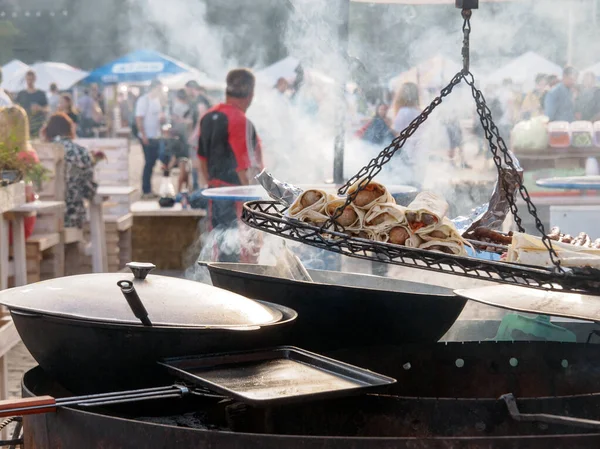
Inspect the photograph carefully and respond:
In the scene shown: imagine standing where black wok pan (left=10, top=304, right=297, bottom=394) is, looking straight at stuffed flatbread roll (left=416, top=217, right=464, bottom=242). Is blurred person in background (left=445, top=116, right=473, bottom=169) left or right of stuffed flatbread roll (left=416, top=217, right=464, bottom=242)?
left

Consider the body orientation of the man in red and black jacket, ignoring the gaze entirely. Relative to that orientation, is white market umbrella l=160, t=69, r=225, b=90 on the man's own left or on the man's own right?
on the man's own left

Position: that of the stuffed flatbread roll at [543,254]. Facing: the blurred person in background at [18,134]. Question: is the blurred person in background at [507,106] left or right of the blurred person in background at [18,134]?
right

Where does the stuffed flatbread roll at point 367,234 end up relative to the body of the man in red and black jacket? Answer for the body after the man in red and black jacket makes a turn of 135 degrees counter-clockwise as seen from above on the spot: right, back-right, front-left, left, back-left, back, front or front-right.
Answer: left

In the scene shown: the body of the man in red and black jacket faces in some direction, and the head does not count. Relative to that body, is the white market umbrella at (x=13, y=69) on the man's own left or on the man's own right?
on the man's own left

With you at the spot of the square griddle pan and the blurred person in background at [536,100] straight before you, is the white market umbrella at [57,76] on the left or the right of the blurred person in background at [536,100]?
left

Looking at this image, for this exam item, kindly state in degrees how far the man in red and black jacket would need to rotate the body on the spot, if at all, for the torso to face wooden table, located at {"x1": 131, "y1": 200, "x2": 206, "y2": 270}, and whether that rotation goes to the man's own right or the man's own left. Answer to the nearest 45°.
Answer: approximately 45° to the man's own left

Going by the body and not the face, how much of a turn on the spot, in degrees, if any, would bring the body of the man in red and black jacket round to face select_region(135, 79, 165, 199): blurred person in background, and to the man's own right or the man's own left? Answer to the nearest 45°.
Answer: approximately 45° to the man's own left

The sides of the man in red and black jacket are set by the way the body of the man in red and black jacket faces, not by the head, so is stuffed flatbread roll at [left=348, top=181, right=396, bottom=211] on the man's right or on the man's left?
on the man's right

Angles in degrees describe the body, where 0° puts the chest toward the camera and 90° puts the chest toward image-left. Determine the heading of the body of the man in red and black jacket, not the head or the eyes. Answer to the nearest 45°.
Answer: approximately 225°

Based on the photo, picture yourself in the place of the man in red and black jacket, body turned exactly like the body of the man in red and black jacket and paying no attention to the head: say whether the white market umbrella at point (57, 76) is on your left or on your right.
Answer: on your left

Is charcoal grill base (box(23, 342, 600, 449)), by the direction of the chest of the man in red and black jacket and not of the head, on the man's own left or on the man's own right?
on the man's own right
